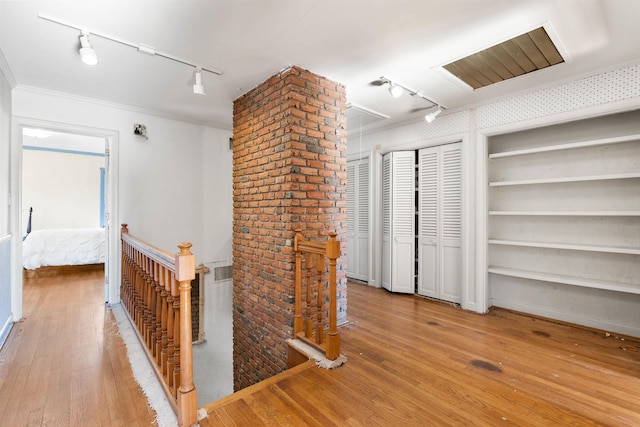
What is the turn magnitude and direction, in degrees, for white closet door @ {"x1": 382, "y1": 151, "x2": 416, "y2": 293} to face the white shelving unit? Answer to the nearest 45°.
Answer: approximately 90° to its left

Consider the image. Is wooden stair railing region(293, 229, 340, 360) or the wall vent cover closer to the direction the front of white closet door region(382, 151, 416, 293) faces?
the wooden stair railing

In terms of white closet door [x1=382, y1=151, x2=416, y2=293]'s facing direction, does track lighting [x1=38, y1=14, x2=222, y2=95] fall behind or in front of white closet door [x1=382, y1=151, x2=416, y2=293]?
in front

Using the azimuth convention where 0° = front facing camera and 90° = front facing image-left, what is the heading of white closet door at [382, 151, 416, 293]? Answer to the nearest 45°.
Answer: approximately 0°

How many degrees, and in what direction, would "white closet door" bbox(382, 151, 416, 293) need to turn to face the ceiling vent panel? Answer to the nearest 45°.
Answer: approximately 45° to its left
